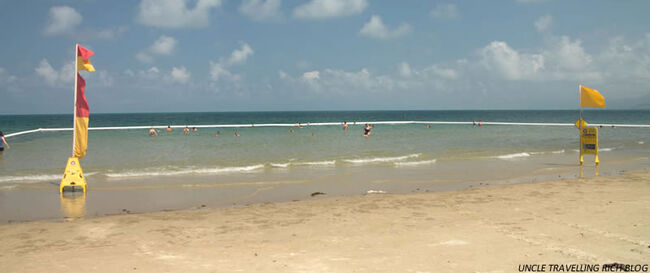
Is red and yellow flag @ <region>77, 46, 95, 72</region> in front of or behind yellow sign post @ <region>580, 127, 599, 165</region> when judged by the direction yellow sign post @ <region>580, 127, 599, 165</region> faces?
in front

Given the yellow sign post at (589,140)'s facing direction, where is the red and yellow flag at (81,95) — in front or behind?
in front

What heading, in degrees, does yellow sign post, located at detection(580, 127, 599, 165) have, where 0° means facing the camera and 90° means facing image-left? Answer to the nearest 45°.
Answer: approximately 0°
